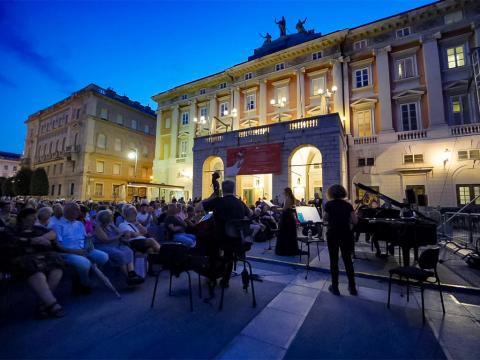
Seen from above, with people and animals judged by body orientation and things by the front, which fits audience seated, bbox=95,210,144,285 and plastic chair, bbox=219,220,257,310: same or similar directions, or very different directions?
very different directions

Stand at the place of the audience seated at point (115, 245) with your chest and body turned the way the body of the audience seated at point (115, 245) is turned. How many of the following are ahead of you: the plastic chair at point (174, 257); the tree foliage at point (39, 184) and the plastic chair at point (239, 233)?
2

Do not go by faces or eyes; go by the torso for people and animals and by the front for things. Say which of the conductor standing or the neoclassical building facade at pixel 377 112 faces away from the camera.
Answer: the conductor standing

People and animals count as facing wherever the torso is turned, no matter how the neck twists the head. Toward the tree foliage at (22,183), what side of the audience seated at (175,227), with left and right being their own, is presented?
back

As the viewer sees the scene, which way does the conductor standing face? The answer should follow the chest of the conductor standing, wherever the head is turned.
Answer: away from the camera

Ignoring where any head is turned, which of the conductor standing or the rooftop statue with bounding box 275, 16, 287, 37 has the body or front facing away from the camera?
the conductor standing

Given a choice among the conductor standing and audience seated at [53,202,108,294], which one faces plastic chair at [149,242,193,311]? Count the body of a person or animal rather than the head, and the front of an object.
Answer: the audience seated

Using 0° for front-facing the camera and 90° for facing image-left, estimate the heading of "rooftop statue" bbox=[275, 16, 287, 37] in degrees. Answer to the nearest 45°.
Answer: approximately 45°

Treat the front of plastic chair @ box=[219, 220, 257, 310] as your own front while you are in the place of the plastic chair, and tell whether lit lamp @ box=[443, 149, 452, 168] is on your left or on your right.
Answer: on your right
